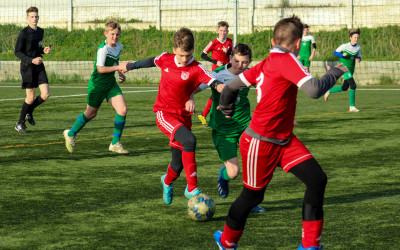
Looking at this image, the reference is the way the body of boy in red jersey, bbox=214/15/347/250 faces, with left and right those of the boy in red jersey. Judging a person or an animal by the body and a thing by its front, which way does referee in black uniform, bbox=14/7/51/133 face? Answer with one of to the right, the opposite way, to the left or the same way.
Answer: to the right

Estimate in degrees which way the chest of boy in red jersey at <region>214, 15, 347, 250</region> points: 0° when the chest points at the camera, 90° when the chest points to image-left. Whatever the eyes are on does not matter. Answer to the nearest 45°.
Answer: approximately 225°

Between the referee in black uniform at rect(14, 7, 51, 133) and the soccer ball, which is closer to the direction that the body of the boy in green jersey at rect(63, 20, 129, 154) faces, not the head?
the soccer ball

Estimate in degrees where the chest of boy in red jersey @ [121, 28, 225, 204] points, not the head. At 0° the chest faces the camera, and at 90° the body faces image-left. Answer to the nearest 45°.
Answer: approximately 315°

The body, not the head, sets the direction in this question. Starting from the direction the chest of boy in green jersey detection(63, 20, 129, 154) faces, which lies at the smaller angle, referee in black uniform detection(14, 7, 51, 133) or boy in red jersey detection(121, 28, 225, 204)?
the boy in red jersey

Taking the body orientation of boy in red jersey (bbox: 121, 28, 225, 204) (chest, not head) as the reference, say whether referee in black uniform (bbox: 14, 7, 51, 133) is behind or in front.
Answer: behind

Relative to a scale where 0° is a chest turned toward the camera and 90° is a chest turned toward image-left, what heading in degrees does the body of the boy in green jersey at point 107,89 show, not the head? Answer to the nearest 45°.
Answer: approximately 315°
